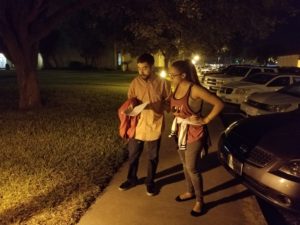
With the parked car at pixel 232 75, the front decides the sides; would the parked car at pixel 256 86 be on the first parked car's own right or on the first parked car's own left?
on the first parked car's own left

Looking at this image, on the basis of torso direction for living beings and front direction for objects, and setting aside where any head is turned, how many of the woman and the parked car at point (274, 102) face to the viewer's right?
0

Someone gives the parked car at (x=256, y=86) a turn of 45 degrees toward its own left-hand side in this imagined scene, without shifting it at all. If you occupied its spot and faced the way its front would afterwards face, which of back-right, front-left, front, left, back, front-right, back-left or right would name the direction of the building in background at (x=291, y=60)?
back

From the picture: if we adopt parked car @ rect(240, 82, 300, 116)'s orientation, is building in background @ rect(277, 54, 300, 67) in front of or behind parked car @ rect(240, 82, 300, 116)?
behind

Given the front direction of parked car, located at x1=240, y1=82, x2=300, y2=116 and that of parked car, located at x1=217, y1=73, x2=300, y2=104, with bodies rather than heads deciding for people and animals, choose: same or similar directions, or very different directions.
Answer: same or similar directions

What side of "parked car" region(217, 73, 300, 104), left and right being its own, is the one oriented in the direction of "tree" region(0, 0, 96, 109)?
front

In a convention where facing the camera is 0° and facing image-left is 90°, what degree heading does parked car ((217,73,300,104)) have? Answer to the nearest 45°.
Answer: approximately 45°

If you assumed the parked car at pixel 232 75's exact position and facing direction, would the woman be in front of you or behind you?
in front

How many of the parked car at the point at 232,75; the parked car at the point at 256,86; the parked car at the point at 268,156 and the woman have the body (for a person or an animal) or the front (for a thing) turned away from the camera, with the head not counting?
0

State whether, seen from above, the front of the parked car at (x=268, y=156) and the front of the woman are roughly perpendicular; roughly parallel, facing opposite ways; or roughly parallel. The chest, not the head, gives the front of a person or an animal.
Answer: roughly parallel

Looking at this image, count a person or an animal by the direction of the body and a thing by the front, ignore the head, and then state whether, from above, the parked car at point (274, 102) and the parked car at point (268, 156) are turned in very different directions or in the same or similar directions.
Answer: same or similar directions

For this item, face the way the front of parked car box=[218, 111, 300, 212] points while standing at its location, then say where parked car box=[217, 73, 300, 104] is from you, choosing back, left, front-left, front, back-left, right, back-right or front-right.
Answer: back-right

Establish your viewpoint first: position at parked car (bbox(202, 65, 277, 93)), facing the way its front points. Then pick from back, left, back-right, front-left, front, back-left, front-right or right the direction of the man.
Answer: front-left

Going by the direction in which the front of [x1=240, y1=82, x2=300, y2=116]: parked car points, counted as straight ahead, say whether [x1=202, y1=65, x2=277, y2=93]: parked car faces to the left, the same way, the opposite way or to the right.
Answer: the same way

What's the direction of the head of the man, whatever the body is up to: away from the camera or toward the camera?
toward the camera

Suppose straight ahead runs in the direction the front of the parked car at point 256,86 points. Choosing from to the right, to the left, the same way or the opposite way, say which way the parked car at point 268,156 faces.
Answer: the same way

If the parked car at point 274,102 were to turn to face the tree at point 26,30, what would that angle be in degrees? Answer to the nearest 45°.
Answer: approximately 45° to its right

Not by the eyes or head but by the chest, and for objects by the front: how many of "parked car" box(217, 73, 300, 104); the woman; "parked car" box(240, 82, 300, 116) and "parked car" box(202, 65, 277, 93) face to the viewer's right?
0

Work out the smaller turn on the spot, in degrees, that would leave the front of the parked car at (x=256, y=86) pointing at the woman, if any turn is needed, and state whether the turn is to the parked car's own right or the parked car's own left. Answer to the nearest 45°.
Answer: approximately 45° to the parked car's own left
